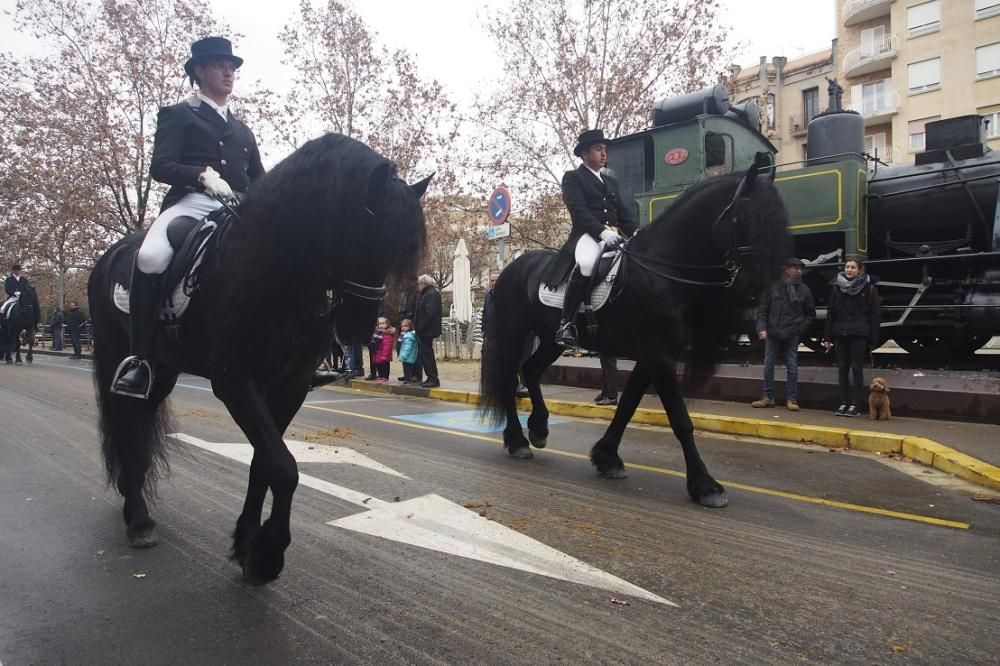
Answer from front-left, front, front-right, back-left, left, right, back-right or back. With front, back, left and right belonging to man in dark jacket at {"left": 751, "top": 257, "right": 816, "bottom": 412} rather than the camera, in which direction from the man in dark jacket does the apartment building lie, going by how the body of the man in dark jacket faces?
back

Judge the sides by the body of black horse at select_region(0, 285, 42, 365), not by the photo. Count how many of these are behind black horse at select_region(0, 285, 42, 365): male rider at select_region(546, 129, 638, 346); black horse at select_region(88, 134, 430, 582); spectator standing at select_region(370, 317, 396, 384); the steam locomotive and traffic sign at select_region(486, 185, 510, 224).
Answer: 0

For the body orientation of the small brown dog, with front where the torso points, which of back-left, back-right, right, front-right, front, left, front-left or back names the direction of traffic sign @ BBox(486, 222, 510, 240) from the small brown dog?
right

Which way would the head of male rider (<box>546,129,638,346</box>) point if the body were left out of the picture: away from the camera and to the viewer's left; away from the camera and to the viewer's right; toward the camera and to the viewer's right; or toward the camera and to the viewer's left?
toward the camera and to the viewer's right

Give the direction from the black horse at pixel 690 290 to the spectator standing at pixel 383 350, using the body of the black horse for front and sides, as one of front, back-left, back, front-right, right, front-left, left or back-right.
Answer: back

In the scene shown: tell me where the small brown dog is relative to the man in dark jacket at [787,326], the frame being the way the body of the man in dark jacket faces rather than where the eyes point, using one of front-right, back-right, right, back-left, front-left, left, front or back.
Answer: front-left

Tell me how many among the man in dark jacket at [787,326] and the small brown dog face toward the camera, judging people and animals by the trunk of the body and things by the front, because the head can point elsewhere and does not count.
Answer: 2

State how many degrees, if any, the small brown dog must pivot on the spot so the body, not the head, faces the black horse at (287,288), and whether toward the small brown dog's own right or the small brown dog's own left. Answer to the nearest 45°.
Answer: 0° — it already faces it

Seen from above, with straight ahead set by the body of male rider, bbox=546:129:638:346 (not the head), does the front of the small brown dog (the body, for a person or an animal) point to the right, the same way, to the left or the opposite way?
to the right

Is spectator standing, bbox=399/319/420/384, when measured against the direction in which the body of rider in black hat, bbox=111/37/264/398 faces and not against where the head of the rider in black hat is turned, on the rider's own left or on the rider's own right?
on the rider's own left

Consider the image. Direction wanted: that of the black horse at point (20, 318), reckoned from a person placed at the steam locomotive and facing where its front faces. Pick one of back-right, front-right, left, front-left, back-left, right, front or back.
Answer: back-right

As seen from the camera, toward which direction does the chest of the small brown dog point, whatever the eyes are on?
toward the camera

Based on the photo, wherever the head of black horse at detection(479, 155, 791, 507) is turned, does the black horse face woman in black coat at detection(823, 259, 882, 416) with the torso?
no

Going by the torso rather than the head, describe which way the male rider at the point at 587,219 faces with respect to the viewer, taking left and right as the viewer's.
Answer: facing the viewer and to the right of the viewer

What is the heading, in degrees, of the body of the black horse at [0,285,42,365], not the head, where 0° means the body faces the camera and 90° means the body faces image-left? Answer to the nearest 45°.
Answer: approximately 315°

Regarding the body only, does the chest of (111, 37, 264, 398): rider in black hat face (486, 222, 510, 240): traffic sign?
no
